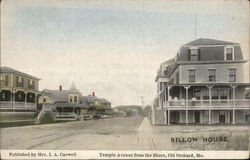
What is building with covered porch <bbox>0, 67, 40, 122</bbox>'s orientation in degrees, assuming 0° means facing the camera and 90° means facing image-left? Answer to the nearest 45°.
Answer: approximately 315°

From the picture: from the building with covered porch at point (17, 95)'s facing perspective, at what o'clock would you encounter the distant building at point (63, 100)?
the distant building at point (63, 100) is roughly at 10 o'clock from the building with covered porch at point (17, 95).

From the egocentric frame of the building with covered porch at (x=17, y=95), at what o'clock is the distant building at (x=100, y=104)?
the distant building at (x=100, y=104) is roughly at 10 o'clock from the building with covered porch at (x=17, y=95).
